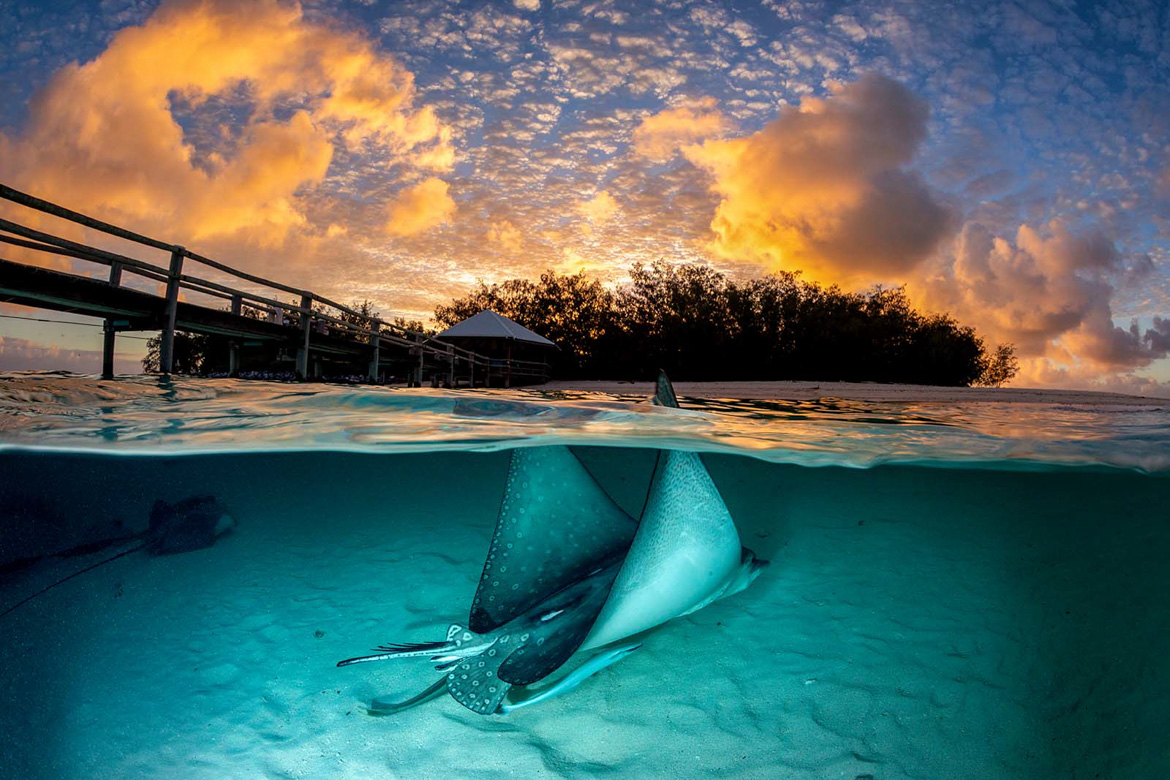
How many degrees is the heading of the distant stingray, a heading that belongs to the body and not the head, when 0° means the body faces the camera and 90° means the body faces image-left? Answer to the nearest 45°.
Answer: approximately 270°

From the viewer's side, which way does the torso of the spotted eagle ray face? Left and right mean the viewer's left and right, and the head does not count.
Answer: facing away from the viewer and to the right of the viewer

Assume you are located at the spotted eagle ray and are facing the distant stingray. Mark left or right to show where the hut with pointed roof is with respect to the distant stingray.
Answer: right

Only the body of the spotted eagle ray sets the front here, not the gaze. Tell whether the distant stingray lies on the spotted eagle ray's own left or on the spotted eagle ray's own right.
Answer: on the spotted eagle ray's own left

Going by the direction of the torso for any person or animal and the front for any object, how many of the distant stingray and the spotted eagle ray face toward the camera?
0

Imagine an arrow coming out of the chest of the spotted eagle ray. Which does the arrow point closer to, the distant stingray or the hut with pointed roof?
the hut with pointed roof

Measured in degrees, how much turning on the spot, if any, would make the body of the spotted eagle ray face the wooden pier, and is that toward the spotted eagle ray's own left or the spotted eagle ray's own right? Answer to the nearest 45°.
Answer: approximately 90° to the spotted eagle ray's own left

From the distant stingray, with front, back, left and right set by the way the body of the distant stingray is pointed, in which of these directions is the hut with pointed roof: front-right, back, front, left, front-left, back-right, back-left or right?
front-left

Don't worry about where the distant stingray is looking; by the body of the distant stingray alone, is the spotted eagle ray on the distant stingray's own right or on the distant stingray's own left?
on the distant stingray's own right

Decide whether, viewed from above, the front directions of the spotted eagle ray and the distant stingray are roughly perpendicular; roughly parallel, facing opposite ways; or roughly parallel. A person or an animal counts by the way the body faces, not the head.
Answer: roughly parallel
